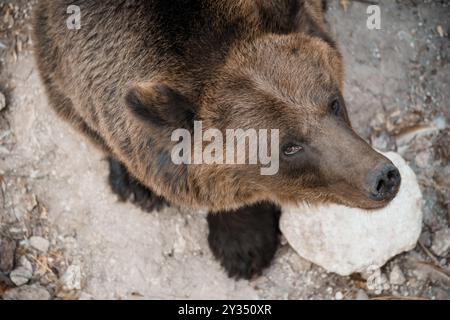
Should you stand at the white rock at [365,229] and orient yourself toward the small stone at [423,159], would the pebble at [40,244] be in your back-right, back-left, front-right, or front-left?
back-left

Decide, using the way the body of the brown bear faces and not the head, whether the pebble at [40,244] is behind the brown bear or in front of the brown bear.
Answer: behind

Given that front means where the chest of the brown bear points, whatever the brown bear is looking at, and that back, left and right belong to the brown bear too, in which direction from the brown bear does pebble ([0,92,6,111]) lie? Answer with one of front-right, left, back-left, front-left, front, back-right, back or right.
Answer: back

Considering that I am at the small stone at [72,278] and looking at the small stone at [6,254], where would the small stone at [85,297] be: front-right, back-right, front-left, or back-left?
back-left

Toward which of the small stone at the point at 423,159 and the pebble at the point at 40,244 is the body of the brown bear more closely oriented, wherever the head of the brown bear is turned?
the small stone

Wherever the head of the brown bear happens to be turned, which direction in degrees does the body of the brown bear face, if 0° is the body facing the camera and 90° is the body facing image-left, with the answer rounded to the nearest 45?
approximately 315°

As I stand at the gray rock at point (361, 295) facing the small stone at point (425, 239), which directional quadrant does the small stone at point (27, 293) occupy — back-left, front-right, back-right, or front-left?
back-left
